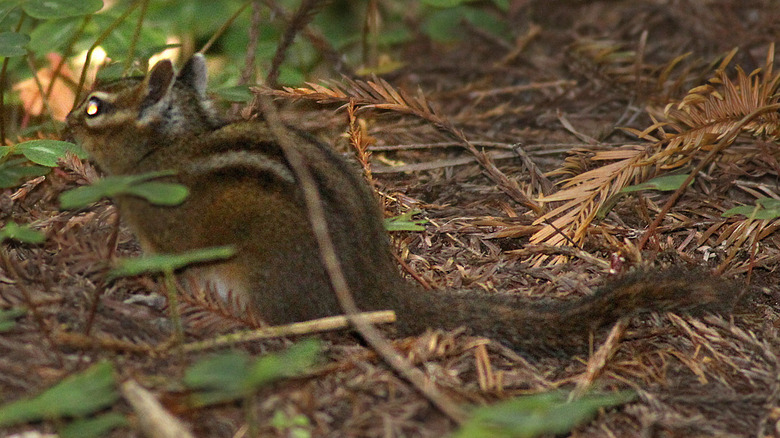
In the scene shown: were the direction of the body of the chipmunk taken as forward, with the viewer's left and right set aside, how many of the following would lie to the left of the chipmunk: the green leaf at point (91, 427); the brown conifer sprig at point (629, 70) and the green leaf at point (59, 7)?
1

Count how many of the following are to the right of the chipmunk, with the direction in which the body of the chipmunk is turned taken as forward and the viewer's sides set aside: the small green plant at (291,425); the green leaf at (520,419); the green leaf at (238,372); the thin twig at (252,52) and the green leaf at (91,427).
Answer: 1

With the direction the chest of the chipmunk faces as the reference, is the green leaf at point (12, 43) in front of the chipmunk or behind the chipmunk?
in front

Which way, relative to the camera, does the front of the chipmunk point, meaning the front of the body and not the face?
to the viewer's left

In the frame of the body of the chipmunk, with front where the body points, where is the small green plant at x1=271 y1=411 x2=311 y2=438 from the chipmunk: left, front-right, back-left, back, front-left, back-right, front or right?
left

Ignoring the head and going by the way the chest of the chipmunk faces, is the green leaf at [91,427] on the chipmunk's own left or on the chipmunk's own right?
on the chipmunk's own left

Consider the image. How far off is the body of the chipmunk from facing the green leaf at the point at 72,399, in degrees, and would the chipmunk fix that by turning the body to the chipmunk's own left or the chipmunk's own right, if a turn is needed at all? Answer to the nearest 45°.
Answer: approximately 90° to the chipmunk's own left

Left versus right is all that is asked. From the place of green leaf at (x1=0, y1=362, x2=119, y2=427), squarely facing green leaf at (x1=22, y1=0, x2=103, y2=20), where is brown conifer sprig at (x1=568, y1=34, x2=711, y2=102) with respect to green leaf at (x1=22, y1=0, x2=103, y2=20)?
right

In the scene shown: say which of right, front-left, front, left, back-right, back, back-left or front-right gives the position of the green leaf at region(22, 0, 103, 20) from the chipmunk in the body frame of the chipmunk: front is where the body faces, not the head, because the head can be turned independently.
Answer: front-right
